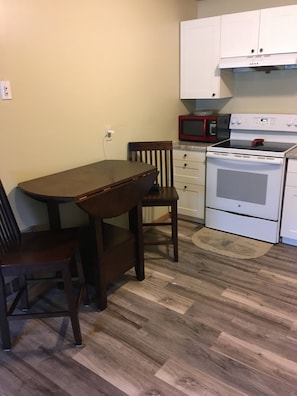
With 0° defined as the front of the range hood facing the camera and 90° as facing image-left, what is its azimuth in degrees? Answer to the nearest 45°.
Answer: approximately 45°

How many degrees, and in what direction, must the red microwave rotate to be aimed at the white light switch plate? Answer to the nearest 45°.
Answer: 0° — it already faces it

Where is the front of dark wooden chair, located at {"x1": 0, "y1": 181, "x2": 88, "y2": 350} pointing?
to the viewer's right

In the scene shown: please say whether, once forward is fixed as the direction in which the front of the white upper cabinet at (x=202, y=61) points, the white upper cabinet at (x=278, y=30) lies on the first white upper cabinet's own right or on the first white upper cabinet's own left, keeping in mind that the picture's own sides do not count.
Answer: on the first white upper cabinet's own left

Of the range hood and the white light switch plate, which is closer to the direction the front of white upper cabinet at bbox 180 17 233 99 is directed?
the white light switch plate

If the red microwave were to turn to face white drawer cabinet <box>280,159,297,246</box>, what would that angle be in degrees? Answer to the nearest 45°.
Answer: approximately 90° to its left

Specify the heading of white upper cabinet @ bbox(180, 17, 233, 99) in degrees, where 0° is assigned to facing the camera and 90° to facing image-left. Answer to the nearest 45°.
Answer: approximately 45°

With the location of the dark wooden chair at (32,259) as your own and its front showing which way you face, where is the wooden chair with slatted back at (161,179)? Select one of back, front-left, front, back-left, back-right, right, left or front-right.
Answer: front-left

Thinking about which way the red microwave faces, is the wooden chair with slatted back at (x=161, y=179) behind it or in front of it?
in front

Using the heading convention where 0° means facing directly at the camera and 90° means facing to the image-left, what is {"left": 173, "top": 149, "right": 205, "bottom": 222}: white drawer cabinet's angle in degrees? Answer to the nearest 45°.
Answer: approximately 45°

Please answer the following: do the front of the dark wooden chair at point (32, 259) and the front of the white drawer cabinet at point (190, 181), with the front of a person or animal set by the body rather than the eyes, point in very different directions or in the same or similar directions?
very different directions
